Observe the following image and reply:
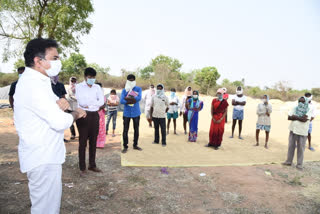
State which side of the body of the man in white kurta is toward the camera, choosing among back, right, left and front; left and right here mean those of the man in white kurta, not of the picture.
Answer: right

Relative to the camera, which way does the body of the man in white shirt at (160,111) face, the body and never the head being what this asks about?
toward the camera

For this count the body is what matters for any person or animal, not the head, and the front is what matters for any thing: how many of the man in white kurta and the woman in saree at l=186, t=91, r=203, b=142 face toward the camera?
1

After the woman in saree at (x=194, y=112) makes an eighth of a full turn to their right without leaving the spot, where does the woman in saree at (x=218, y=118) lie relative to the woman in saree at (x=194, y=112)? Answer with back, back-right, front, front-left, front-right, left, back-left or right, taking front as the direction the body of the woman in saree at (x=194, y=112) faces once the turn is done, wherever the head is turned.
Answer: left

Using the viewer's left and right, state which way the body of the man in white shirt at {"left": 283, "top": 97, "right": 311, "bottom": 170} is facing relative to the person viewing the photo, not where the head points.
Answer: facing the viewer and to the left of the viewer

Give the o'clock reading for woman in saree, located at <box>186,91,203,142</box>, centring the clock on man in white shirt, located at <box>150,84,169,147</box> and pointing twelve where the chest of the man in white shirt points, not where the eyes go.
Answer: The woman in saree is roughly at 8 o'clock from the man in white shirt.

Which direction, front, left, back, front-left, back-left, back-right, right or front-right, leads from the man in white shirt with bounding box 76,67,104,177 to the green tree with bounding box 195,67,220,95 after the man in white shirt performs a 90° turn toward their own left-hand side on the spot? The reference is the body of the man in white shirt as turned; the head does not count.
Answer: front-left

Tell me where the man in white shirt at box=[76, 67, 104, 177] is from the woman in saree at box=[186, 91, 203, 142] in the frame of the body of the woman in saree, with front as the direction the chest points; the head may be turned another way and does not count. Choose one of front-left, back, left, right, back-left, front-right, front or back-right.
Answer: front-right

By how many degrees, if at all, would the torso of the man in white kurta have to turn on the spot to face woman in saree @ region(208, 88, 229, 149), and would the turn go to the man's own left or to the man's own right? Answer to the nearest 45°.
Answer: approximately 45° to the man's own left

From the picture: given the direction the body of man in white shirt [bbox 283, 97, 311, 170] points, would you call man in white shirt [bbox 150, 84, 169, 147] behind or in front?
in front

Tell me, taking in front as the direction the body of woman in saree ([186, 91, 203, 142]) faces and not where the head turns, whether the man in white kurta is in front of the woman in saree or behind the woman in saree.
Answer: in front

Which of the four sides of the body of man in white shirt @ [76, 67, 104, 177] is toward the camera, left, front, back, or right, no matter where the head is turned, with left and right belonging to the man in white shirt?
front
